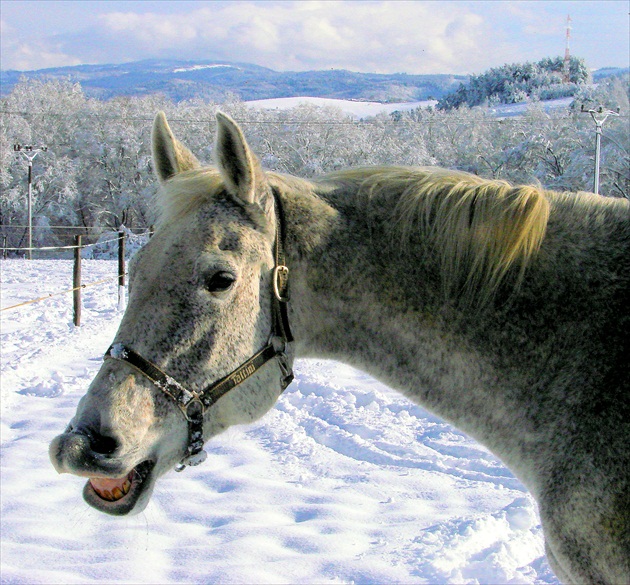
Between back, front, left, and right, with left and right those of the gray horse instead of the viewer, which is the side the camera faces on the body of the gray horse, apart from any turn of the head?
left
